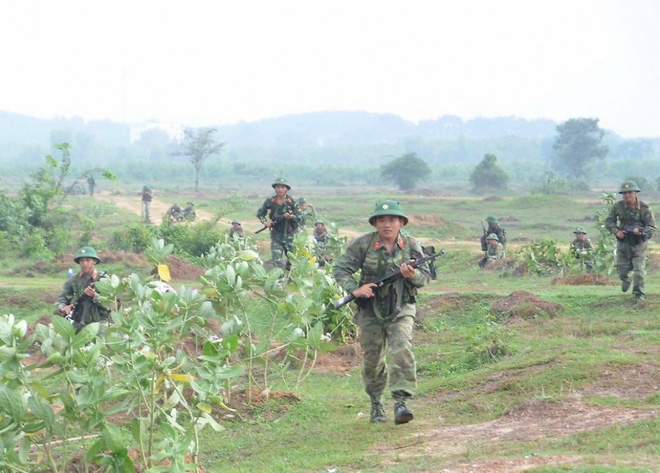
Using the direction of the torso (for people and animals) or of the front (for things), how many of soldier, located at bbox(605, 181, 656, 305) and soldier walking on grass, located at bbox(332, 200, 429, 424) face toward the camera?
2

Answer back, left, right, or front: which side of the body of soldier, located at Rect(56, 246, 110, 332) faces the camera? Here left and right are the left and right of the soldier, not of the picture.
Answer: front

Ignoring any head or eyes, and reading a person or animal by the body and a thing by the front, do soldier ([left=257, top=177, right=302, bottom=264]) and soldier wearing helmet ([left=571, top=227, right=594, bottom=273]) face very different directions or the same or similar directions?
same or similar directions

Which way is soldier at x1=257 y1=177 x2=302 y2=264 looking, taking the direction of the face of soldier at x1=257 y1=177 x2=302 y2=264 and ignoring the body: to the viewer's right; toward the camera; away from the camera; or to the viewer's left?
toward the camera

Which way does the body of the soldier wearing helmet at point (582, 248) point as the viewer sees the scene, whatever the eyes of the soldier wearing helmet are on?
toward the camera

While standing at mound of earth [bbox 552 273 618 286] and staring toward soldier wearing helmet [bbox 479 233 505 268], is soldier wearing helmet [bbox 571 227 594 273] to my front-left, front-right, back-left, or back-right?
front-right

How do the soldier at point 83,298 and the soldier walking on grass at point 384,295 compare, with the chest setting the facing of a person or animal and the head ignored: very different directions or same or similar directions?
same or similar directions

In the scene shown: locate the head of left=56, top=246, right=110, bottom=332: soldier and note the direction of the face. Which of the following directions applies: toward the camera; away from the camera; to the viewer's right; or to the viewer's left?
toward the camera

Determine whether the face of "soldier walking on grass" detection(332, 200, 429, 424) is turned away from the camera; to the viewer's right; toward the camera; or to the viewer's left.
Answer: toward the camera

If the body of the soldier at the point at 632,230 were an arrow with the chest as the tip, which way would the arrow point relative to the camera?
toward the camera

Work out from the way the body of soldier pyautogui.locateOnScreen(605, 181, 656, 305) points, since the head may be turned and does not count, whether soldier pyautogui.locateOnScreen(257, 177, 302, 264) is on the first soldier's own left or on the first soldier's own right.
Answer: on the first soldier's own right
